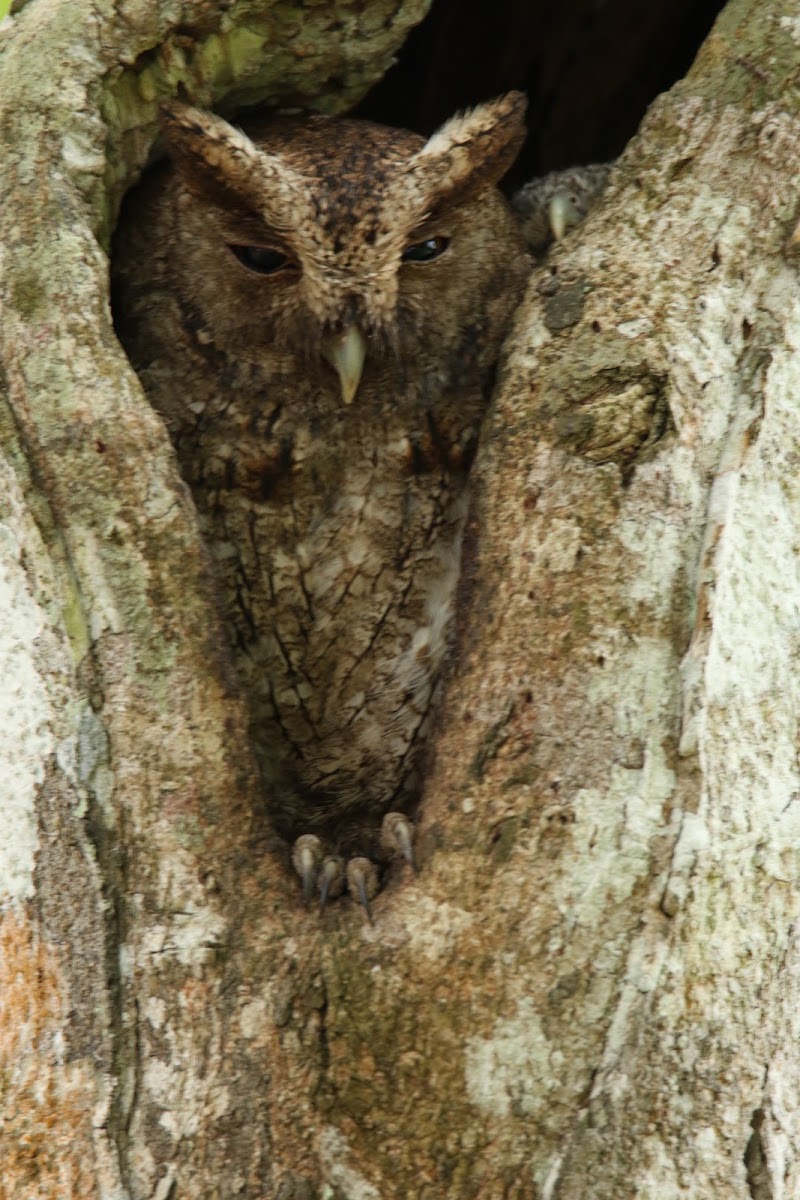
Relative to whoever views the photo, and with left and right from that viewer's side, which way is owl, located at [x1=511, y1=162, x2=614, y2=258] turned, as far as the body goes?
facing the viewer

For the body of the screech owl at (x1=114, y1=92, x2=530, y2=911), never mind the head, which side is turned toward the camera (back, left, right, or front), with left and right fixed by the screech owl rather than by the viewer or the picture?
front

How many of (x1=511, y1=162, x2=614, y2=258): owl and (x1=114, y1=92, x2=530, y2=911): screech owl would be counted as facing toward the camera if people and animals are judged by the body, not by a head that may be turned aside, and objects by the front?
2

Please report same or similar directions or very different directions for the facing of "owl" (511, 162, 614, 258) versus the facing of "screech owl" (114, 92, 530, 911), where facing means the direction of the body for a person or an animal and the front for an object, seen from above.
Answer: same or similar directions
